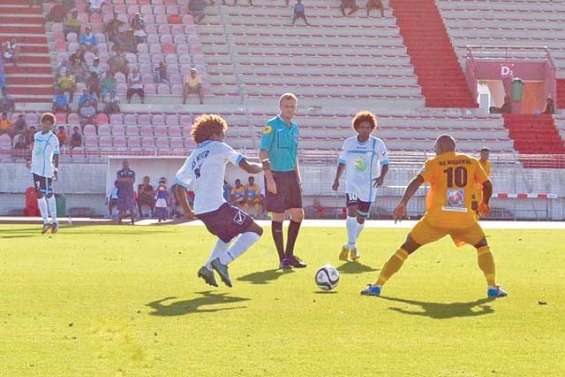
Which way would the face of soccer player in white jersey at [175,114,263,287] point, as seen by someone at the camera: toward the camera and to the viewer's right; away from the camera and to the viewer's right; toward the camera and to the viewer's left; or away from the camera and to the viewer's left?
away from the camera and to the viewer's right

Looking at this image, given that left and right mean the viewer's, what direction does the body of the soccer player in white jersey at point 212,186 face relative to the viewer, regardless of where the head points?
facing away from the viewer and to the right of the viewer

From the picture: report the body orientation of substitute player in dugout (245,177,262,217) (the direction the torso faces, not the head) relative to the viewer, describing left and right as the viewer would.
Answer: facing the viewer

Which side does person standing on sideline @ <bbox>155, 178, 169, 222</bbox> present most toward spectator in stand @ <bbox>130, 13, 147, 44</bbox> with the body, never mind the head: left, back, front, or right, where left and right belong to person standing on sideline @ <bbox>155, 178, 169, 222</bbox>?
back

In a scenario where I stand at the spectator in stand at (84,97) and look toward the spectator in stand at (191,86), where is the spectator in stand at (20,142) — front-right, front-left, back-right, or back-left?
back-right

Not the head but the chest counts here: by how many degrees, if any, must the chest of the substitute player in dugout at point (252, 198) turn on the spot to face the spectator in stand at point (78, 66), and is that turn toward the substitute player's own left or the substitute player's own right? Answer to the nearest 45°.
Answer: approximately 135° to the substitute player's own right

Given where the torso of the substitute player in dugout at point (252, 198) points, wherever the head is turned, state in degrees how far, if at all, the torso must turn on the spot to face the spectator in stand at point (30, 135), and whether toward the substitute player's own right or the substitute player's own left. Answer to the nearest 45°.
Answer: approximately 90° to the substitute player's own right

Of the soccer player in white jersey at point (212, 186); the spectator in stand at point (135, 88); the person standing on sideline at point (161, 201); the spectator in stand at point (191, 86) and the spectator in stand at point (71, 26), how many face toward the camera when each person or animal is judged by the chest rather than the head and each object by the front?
4

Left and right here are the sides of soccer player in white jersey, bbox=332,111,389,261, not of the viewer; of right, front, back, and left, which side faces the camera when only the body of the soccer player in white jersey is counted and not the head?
front

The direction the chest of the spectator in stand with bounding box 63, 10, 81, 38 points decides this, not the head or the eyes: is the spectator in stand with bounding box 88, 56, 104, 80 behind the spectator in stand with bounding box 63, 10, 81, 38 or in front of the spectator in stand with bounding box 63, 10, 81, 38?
in front

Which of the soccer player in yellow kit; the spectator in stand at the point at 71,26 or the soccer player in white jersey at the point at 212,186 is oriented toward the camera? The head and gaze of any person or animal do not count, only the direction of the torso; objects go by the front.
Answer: the spectator in stand
